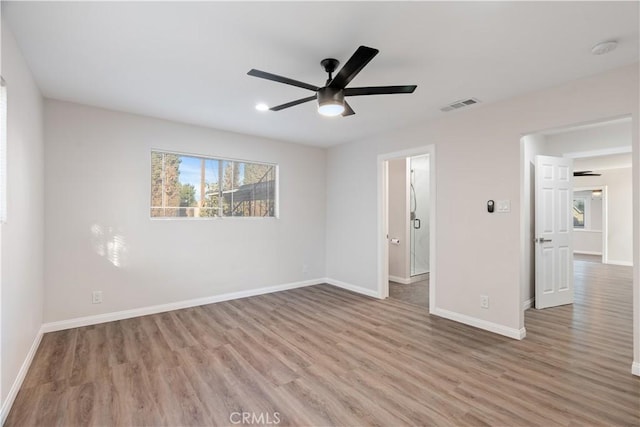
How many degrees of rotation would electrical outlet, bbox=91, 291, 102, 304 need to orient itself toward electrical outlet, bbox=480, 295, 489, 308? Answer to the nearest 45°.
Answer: approximately 45° to its left

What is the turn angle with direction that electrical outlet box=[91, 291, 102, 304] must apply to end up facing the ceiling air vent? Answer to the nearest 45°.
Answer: approximately 45° to its left

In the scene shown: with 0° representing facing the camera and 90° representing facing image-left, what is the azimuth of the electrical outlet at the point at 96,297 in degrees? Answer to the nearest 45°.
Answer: approximately 0°

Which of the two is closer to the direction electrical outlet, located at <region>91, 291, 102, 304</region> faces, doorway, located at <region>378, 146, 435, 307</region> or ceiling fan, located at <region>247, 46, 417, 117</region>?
the ceiling fan

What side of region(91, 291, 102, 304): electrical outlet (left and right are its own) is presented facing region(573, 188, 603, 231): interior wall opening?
left

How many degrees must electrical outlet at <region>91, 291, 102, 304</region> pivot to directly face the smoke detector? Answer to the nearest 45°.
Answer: approximately 45° to its left

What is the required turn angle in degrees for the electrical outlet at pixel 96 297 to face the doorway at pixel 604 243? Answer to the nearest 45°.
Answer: approximately 45° to its left

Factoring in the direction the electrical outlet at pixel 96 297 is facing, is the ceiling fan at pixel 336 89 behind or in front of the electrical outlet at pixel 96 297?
in front
